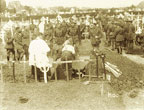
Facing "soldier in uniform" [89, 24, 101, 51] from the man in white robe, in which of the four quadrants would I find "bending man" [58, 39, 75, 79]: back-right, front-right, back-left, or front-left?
front-right

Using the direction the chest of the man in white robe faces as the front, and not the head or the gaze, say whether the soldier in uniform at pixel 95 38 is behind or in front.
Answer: in front

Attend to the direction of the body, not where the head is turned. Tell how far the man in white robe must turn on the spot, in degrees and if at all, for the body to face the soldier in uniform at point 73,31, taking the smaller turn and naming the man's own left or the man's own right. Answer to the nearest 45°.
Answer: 0° — they already face them

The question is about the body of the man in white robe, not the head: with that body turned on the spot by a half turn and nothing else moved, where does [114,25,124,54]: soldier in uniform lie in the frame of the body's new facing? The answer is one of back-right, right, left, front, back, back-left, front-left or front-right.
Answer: back-left
